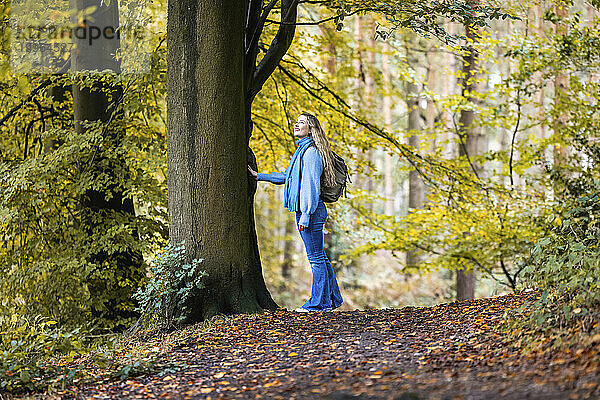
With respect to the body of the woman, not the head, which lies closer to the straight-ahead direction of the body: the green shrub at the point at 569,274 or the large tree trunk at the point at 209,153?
the large tree trunk

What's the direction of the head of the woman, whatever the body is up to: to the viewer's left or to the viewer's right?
to the viewer's left

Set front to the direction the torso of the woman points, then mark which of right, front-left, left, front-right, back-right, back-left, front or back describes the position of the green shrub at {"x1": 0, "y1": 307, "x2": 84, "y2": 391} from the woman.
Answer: front-left

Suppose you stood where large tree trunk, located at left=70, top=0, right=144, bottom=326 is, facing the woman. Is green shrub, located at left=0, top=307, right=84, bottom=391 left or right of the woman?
right

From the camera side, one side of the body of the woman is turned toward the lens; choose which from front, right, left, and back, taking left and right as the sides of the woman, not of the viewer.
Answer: left

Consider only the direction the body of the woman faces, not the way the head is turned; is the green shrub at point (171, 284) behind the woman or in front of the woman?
in front

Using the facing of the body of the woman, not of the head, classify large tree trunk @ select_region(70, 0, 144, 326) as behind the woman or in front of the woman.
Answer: in front
